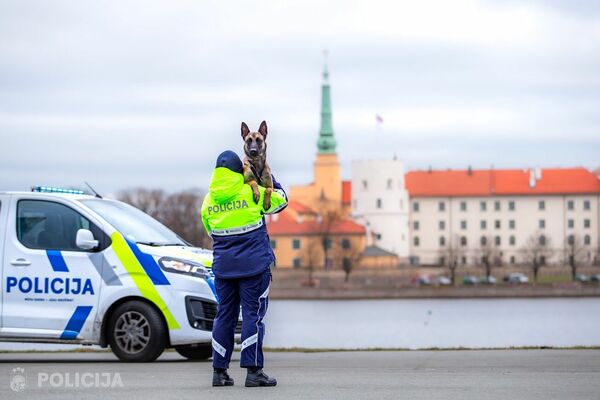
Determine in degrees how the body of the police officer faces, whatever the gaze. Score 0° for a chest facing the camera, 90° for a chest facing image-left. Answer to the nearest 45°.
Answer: approximately 225°

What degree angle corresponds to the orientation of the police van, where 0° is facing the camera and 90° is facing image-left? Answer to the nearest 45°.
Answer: approximately 315°
